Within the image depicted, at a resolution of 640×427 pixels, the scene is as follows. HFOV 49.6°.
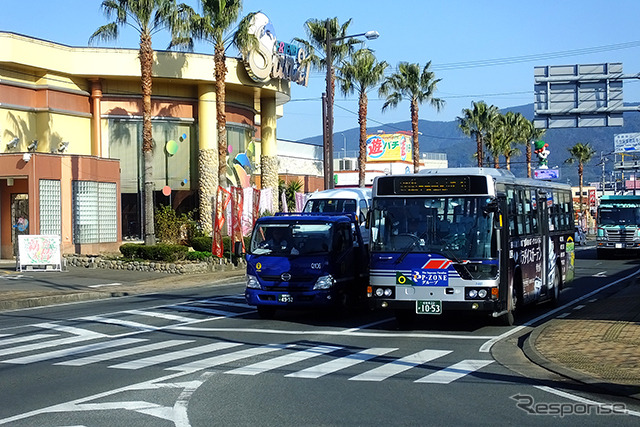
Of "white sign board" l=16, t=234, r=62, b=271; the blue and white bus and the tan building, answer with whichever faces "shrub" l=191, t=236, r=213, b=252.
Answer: the tan building

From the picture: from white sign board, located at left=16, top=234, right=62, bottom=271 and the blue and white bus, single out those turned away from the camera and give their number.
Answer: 0

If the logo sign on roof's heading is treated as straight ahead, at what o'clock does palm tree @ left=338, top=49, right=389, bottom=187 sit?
The palm tree is roughly at 10 o'clock from the logo sign on roof.

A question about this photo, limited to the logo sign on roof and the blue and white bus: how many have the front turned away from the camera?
0

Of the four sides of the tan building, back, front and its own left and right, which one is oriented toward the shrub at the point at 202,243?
front

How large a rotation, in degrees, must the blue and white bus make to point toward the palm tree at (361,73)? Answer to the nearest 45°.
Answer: approximately 135° to its right

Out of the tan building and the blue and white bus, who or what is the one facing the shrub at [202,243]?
the tan building

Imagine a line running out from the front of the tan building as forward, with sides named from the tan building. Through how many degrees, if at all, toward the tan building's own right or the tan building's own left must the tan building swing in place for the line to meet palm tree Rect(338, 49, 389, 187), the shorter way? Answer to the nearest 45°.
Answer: approximately 45° to the tan building's own left

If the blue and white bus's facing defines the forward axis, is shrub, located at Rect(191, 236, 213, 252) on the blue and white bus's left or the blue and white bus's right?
on its right

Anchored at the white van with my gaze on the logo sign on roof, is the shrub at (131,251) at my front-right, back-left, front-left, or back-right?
front-left

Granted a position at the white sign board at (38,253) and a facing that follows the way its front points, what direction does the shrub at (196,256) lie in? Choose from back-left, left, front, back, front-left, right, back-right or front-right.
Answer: left

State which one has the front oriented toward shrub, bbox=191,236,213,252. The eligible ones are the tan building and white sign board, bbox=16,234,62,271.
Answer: the tan building

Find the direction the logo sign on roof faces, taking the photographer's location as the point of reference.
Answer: facing the viewer and to the right of the viewer

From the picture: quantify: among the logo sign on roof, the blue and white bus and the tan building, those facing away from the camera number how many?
0

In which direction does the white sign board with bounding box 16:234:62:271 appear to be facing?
toward the camera

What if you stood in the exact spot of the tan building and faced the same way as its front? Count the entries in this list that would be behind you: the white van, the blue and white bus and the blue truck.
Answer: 0
